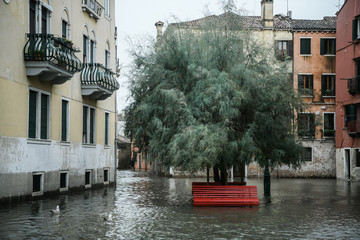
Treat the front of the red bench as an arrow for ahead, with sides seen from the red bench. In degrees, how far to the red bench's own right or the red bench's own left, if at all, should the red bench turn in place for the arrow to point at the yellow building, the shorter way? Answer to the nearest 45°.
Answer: approximately 135° to the red bench's own right

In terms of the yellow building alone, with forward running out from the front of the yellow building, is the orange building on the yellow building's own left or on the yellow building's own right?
on the yellow building's own left

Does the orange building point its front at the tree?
yes

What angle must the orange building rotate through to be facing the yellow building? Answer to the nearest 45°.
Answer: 0° — it already faces it

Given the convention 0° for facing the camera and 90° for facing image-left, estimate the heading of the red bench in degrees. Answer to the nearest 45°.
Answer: approximately 0°

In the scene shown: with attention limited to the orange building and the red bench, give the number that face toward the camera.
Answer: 2

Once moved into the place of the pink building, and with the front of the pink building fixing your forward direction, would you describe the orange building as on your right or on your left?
on your right

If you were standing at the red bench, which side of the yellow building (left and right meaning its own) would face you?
front

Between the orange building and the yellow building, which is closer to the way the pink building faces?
the yellow building

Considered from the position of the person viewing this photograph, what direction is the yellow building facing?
facing the viewer and to the right of the viewer

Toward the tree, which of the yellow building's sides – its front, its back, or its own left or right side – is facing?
front

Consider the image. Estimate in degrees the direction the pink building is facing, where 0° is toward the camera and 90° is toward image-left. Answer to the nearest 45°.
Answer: approximately 45°
